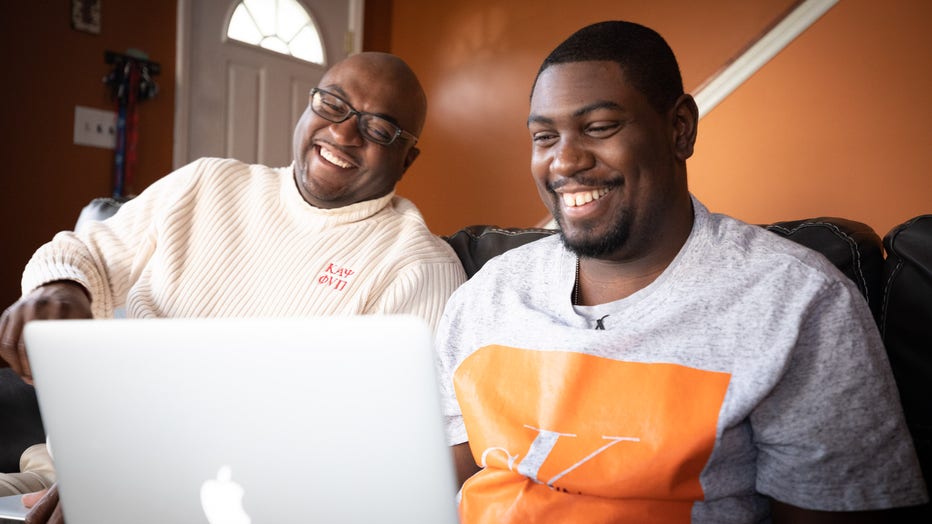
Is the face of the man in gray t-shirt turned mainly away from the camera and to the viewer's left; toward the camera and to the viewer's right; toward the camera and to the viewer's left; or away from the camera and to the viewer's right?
toward the camera and to the viewer's left

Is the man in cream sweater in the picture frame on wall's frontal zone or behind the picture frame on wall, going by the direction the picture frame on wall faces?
frontal zone

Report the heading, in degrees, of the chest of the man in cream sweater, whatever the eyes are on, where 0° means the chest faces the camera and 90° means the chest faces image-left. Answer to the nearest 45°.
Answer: approximately 0°

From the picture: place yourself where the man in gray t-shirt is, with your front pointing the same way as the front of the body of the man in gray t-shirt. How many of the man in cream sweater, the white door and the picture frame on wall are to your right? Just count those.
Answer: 3

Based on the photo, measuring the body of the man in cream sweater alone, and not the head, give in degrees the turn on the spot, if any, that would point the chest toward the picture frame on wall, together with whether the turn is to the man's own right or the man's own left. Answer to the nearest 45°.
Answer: approximately 180°

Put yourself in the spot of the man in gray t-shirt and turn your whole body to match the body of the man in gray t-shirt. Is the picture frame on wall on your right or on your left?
on your right

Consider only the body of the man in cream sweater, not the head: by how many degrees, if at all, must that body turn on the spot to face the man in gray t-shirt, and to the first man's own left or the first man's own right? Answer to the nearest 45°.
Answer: approximately 45° to the first man's own left

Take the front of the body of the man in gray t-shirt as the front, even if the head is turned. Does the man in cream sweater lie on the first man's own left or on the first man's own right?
on the first man's own right

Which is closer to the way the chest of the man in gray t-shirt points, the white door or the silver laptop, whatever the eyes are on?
the silver laptop
